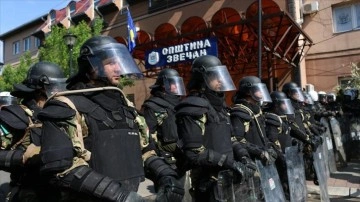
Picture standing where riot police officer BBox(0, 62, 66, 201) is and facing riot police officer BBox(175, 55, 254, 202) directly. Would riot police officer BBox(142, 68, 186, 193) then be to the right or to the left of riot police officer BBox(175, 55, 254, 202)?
left

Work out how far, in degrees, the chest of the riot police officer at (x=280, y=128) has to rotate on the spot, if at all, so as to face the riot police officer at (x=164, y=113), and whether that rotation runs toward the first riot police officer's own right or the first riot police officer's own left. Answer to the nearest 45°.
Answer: approximately 90° to the first riot police officer's own right

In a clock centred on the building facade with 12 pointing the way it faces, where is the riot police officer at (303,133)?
The riot police officer is roughly at 11 o'clock from the building facade.
